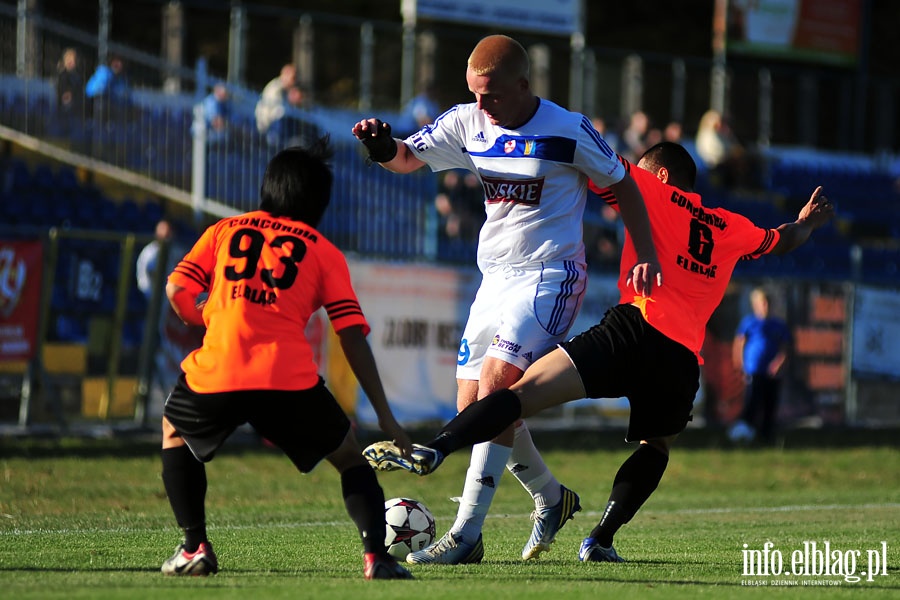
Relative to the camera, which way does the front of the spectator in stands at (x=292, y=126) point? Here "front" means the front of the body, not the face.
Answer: toward the camera

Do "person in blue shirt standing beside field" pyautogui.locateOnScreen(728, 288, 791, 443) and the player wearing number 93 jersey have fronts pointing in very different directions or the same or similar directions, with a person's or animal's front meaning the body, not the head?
very different directions

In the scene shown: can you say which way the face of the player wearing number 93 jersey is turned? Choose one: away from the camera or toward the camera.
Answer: away from the camera

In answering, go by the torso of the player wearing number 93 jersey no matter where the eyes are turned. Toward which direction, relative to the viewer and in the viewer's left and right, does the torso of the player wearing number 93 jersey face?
facing away from the viewer

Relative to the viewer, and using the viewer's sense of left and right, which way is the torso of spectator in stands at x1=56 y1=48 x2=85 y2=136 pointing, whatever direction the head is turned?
facing the viewer

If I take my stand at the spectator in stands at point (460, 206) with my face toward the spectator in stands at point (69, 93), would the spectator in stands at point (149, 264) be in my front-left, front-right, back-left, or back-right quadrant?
front-left

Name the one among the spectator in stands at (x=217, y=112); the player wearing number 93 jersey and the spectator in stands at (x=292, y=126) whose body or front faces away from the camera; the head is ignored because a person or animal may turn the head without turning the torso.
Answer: the player wearing number 93 jersey

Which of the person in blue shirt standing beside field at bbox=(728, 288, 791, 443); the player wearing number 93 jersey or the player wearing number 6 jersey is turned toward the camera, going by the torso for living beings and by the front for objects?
the person in blue shirt standing beside field

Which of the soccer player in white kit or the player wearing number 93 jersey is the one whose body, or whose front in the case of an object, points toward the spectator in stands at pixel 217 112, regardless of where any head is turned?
the player wearing number 93 jersey

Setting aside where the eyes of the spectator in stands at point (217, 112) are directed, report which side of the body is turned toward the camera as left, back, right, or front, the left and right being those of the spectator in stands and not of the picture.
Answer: front

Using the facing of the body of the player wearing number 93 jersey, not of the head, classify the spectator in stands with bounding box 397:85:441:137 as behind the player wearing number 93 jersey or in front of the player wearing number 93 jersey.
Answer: in front

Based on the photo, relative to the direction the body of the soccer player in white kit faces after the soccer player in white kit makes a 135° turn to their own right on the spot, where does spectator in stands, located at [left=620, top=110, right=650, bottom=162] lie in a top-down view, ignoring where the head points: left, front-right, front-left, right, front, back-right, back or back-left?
front

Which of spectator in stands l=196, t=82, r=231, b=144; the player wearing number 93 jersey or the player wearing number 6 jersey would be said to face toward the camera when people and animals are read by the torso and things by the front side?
the spectator in stands

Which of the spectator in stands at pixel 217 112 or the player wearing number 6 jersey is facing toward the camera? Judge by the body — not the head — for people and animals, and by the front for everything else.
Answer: the spectator in stands

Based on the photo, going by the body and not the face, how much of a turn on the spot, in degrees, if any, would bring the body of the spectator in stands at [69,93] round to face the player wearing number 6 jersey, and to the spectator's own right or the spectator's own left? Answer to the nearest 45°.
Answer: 0° — they already face them

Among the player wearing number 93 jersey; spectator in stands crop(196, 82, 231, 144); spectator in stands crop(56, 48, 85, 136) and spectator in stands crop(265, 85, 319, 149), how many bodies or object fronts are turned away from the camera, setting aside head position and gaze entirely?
1
